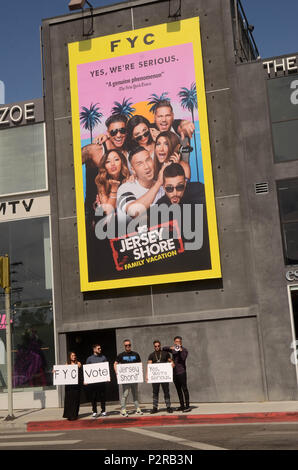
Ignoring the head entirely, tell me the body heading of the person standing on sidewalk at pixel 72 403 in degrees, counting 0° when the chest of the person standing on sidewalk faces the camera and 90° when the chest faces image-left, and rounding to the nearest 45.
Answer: approximately 0°

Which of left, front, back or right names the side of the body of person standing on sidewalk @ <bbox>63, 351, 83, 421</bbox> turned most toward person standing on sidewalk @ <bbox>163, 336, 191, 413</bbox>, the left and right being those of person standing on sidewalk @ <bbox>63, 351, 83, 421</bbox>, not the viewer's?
left
